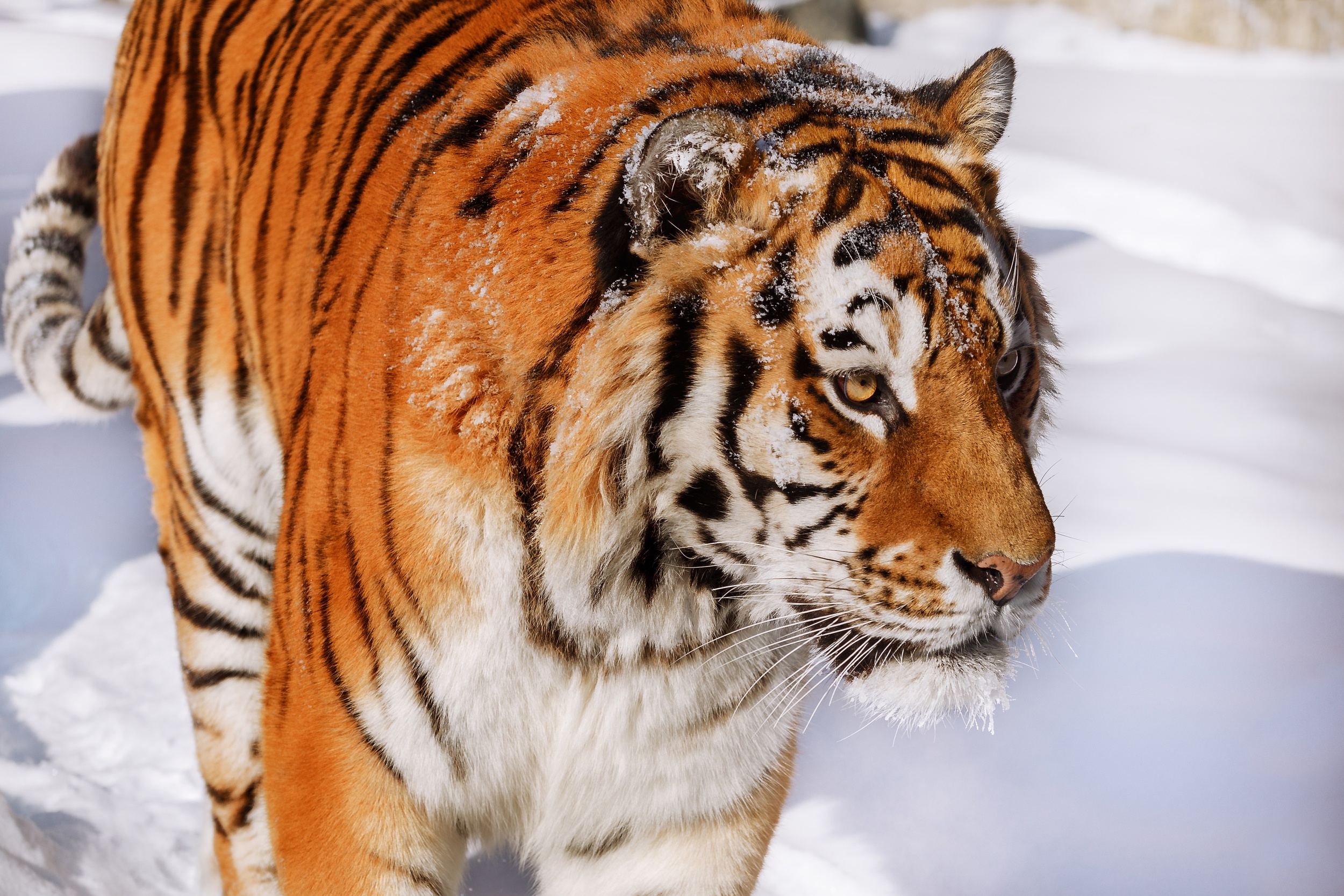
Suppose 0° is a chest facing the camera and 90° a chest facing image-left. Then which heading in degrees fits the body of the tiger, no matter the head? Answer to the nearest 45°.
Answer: approximately 315°
